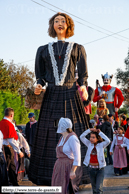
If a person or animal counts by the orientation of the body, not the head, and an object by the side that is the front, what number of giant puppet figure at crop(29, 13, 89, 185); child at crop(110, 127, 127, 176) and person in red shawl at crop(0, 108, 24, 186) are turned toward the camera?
2

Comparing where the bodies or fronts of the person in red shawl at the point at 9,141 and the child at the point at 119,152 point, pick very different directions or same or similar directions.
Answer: very different directions

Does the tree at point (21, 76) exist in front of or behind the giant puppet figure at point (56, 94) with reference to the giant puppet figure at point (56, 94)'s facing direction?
behind

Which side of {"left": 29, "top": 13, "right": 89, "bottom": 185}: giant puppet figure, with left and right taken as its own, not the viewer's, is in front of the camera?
front

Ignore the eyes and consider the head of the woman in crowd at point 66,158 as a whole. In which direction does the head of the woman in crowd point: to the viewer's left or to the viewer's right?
to the viewer's left

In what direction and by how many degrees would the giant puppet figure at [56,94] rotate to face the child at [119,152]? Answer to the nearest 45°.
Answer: approximately 135° to its left

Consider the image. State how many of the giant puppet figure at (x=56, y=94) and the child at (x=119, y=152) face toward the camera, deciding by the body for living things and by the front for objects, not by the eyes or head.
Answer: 2

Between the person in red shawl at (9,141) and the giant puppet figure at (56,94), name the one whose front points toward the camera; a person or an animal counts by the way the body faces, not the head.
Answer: the giant puppet figure

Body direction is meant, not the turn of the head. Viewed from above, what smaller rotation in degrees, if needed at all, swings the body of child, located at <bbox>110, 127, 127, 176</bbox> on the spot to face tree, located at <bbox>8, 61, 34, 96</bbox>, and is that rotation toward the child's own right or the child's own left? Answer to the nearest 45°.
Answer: approximately 135° to the child's own right

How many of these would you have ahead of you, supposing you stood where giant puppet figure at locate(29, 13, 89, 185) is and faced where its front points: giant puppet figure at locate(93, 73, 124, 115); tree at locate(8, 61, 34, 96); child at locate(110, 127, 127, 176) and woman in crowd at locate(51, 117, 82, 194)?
1
